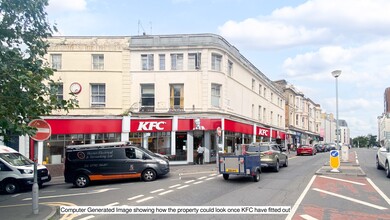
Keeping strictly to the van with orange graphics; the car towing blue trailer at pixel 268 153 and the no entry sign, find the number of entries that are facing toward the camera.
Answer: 1

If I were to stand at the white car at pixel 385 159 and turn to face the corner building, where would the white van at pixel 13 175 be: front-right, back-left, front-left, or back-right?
front-left

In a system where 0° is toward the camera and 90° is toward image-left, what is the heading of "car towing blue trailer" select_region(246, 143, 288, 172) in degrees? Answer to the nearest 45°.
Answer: approximately 225°

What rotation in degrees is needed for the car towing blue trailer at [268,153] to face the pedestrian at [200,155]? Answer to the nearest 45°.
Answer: approximately 90° to its left

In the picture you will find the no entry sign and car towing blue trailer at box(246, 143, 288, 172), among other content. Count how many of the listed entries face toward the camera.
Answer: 1

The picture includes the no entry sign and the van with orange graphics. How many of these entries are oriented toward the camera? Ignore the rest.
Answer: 1

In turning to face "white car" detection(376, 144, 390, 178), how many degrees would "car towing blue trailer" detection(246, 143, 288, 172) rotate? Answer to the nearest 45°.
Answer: approximately 45° to its right

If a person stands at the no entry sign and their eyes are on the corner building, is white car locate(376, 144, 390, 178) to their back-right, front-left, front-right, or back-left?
front-right

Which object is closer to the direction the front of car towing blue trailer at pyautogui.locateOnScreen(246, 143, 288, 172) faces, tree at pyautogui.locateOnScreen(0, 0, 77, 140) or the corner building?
the corner building

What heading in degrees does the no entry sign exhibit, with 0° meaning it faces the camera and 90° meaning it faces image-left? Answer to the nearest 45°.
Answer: approximately 0°
